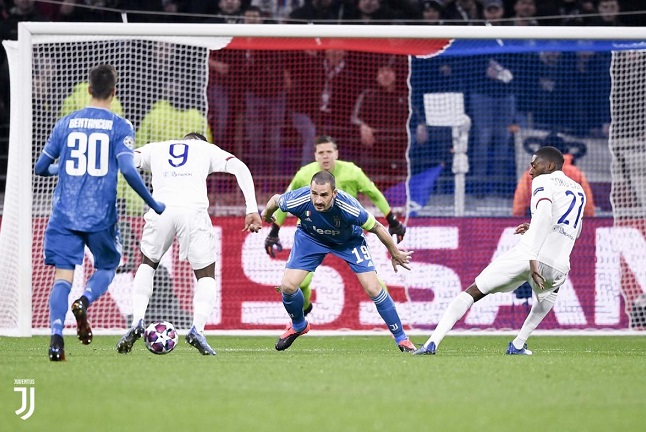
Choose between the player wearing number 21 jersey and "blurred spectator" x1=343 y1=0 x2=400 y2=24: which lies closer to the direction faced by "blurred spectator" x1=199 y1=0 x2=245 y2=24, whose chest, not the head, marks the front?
the player wearing number 21 jersey

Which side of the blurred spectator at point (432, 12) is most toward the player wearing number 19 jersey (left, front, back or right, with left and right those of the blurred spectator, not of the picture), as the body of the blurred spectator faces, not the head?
front

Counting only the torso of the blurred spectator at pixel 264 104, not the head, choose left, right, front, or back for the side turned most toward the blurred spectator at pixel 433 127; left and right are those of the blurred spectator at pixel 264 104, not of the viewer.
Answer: left

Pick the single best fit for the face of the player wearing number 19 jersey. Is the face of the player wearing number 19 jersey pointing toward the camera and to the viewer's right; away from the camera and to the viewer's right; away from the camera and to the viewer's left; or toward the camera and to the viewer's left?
toward the camera and to the viewer's left

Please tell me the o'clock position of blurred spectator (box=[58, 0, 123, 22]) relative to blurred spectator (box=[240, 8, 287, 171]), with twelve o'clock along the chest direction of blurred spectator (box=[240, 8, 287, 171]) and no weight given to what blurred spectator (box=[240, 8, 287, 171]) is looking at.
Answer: blurred spectator (box=[58, 0, 123, 22]) is roughly at 4 o'clock from blurred spectator (box=[240, 8, 287, 171]).

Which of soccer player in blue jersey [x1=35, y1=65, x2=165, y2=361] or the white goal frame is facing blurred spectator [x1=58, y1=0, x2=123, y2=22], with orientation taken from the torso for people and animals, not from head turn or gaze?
the soccer player in blue jersey

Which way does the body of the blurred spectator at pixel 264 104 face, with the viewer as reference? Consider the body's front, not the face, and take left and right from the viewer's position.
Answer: facing the viewer

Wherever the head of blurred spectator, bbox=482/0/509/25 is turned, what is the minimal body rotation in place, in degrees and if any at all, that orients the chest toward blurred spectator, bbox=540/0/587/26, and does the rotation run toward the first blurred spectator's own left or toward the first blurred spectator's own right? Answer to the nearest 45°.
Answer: approximately 135° to the first blurred spectator's own left

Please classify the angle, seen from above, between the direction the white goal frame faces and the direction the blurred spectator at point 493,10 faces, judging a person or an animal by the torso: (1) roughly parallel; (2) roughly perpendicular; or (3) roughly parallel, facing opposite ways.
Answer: roughly parallel

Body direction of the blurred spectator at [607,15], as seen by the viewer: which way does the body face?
toward the camera

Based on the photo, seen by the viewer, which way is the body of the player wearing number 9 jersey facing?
away from the camera

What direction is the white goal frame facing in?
toward the camera

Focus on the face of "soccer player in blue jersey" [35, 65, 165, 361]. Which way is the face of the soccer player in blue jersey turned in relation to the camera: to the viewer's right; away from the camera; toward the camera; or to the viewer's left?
away from the camera

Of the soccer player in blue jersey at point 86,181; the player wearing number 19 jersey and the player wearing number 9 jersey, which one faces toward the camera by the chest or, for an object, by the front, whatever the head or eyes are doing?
the player wearing number 19 jersey

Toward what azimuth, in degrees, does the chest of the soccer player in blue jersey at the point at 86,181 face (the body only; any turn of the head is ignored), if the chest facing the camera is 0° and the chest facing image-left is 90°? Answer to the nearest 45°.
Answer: approximately 180°

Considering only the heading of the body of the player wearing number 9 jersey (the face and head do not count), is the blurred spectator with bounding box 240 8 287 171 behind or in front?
in front

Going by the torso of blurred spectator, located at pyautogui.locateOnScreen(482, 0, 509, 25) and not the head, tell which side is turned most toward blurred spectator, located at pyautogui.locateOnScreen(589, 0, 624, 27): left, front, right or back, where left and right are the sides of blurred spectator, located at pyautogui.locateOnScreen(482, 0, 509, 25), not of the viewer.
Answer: left

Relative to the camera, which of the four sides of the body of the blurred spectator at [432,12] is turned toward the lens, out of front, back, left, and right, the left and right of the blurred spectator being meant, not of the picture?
front

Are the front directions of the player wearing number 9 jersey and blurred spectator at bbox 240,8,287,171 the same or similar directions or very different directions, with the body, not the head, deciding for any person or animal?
very different directions
